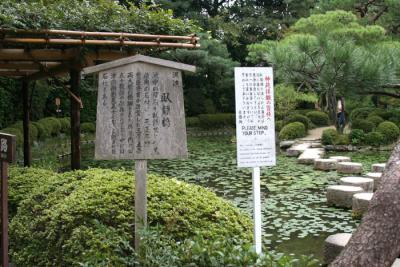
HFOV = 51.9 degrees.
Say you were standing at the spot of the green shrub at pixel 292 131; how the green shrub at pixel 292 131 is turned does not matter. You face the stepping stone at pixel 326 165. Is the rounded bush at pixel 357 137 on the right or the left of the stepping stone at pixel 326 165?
left

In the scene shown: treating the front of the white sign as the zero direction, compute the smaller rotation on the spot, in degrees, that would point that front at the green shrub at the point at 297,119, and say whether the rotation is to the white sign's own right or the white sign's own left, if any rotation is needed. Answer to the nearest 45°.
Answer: approximately 180°

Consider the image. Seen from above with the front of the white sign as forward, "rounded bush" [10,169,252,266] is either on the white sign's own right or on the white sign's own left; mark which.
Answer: on the white sign's own right

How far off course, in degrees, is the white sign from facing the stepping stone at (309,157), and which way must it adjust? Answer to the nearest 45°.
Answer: approximately 180°

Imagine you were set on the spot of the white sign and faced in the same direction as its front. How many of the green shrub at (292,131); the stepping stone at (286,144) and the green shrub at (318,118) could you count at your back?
3

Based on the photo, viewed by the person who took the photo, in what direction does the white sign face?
facing the viewer

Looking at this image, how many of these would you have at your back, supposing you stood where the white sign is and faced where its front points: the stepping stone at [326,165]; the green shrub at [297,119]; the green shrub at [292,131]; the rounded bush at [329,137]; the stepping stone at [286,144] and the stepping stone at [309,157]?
6

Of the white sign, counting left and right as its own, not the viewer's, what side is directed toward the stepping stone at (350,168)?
back

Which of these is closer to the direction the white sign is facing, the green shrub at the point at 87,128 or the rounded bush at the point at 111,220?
the rounded bush

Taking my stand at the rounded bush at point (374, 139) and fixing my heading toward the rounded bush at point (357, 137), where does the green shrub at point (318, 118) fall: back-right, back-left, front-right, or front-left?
front-right

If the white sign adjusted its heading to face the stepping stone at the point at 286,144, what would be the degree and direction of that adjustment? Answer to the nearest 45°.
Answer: approximately 180°

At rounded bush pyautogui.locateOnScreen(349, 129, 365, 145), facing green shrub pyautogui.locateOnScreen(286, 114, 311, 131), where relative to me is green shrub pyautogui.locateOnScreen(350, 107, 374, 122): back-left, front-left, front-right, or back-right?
front-right

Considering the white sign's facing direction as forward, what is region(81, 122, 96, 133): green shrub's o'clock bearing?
The green shrub is roughly at 5 o'clock from the white sign.

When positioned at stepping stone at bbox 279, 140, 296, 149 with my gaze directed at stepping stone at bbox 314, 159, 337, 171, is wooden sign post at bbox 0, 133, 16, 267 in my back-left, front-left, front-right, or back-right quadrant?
front-right
